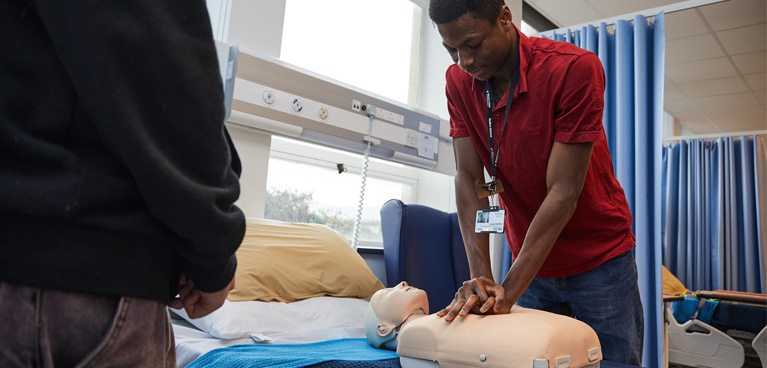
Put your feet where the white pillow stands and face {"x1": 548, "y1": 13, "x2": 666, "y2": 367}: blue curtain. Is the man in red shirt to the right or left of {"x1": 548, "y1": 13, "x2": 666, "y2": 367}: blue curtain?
right

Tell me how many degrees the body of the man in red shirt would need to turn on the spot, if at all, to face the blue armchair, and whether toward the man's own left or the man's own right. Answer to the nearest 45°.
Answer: approximately 90° to the man's own right

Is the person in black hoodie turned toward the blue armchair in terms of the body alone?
yes

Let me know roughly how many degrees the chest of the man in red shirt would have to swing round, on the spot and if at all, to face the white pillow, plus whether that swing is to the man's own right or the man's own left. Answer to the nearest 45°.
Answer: approximately 45° to the man's own right

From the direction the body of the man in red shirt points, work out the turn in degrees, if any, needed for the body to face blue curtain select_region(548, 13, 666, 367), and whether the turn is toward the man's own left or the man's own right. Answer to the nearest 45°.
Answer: approximately 135° to the man's own right

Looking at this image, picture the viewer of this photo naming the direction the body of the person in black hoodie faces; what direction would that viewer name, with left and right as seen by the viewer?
facing away from the viewer and to the right of the viewer

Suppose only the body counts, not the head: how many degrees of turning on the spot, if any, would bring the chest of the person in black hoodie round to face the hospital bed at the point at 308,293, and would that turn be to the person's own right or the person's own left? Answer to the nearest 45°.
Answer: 0° — they already face it

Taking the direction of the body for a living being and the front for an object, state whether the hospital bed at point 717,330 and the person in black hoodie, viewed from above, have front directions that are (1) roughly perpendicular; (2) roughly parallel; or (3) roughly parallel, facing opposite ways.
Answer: roughly perpendicular

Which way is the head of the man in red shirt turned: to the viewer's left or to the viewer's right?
to the viewer's left
